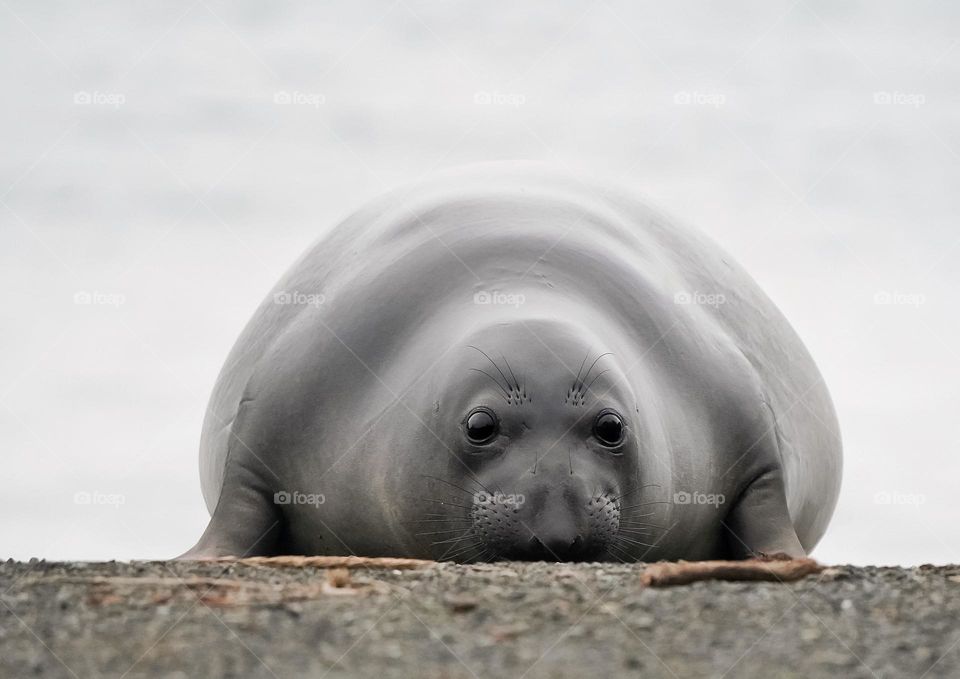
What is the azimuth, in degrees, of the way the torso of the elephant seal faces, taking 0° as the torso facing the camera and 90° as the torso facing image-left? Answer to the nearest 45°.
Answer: approximately 0°
